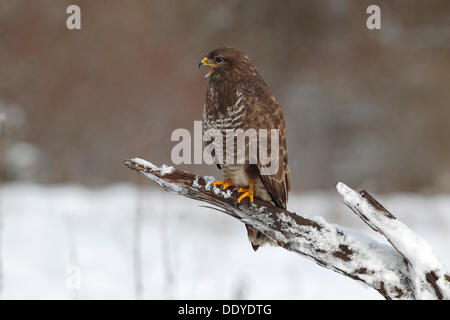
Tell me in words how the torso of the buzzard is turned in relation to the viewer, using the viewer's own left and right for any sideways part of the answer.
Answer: facing the viewer and to the left of the viewer
